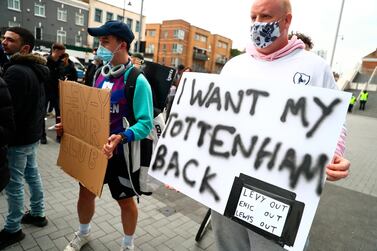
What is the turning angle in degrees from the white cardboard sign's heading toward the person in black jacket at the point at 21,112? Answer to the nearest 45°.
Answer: approximately 45° to its right

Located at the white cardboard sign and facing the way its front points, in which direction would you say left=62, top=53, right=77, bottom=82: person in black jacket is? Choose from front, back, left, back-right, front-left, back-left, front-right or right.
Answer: right

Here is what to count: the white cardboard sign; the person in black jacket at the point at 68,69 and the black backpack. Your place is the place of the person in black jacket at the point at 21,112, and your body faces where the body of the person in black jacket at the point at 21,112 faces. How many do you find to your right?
1

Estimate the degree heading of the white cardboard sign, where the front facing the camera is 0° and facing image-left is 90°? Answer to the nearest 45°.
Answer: approximately 45°

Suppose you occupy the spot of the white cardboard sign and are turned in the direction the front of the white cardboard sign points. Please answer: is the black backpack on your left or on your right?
on your right

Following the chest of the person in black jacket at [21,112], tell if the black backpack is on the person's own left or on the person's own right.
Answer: on the person's own left
